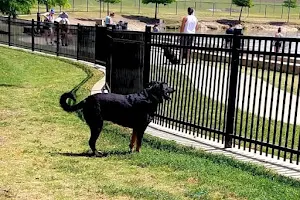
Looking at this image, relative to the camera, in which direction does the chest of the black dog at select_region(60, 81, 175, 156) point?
to the viewer's right

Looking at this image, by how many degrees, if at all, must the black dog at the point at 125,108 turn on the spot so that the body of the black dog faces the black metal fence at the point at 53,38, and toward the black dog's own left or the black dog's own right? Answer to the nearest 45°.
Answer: approximately 90° to the black dog's own left

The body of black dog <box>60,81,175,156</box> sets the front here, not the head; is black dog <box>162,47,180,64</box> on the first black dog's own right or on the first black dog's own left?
on the first black dog's own left
